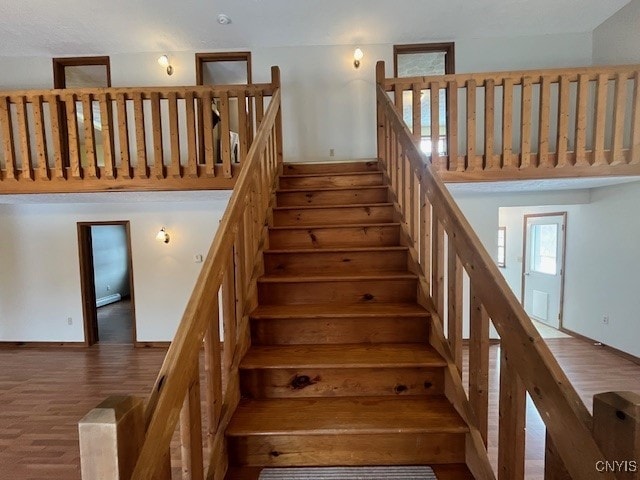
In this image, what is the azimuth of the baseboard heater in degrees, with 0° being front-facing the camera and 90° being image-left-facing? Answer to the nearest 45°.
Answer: approximately 315°

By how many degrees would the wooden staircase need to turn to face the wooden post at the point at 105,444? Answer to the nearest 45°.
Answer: approximately 45° to its right

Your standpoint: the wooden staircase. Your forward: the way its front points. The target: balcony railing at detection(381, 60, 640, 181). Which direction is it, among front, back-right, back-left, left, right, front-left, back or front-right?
back-left

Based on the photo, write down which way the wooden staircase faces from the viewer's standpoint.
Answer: facing the viewer

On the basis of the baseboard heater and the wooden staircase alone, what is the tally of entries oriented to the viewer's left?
0

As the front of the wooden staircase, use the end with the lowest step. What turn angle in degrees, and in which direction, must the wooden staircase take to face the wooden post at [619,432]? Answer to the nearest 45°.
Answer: approximately 45° to its left

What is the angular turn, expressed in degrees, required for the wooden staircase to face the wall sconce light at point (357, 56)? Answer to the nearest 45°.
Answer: approximately 180°

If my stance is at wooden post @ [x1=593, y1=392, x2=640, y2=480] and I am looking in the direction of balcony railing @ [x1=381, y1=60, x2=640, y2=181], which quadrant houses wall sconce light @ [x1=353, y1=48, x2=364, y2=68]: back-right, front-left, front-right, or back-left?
front-left

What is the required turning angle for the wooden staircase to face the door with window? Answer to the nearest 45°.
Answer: approximately 135° to its left

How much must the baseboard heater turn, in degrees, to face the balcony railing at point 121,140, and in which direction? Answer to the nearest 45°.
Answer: approximately 45° to its right

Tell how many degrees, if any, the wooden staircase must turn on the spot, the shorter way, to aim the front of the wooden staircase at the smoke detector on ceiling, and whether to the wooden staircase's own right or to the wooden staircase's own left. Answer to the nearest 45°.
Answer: approximately 135° to the wooden staircase's own right

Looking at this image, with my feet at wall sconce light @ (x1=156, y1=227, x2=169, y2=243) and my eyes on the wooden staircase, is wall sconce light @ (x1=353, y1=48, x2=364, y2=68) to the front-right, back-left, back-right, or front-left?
front-left
